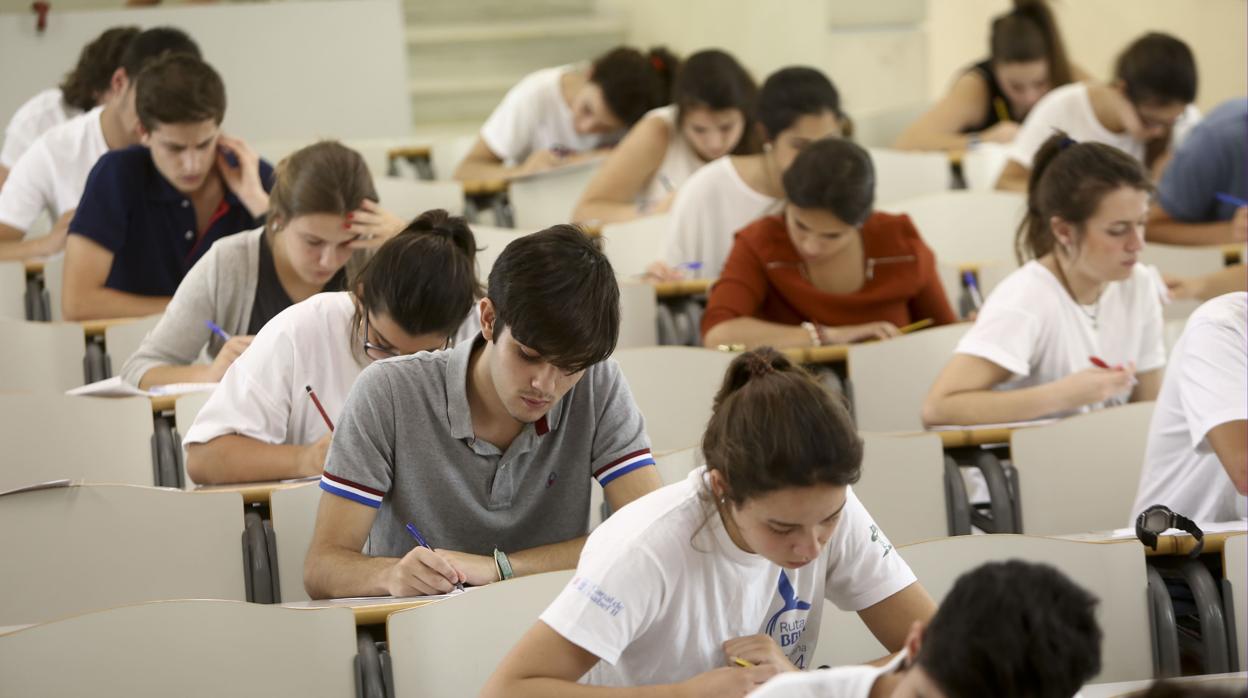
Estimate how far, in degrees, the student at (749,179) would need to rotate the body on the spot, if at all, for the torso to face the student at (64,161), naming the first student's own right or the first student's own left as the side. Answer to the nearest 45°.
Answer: approximately 135° to the first student's own right

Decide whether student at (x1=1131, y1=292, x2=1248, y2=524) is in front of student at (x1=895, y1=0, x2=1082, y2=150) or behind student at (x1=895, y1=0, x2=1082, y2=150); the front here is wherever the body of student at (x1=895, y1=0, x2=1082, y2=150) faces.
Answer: in front

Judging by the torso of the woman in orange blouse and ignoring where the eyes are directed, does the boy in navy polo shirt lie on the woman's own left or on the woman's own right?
on the woman's own right

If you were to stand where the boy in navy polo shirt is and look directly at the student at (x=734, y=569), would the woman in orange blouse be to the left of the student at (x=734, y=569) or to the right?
left

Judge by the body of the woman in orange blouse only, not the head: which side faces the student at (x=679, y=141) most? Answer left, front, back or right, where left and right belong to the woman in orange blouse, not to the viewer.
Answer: back

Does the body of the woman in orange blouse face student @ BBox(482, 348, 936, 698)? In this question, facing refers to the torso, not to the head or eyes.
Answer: yes

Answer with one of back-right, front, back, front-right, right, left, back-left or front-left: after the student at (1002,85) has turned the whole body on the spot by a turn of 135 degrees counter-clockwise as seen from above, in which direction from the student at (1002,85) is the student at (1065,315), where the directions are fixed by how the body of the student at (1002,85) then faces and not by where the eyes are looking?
back

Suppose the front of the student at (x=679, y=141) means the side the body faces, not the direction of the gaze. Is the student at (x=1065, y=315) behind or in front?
in front

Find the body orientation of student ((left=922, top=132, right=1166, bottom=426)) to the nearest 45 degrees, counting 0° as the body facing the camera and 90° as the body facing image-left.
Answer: approximately 315°

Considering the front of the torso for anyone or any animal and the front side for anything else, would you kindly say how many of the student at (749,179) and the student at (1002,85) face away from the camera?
0

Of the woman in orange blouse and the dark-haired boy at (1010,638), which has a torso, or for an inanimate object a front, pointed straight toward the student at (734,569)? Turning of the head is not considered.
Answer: the woman in orange blouse
